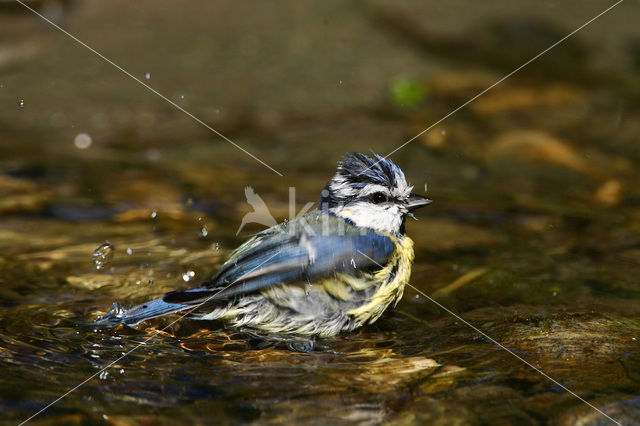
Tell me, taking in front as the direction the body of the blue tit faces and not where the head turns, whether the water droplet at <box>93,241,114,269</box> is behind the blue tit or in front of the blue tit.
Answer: behind

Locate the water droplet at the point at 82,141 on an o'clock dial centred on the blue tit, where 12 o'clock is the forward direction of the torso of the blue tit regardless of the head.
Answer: The water droplet is roughly at 8 o'clock from the blue tit.

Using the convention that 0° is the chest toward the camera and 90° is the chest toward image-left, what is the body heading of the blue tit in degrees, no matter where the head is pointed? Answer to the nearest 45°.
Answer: approximately 270°
